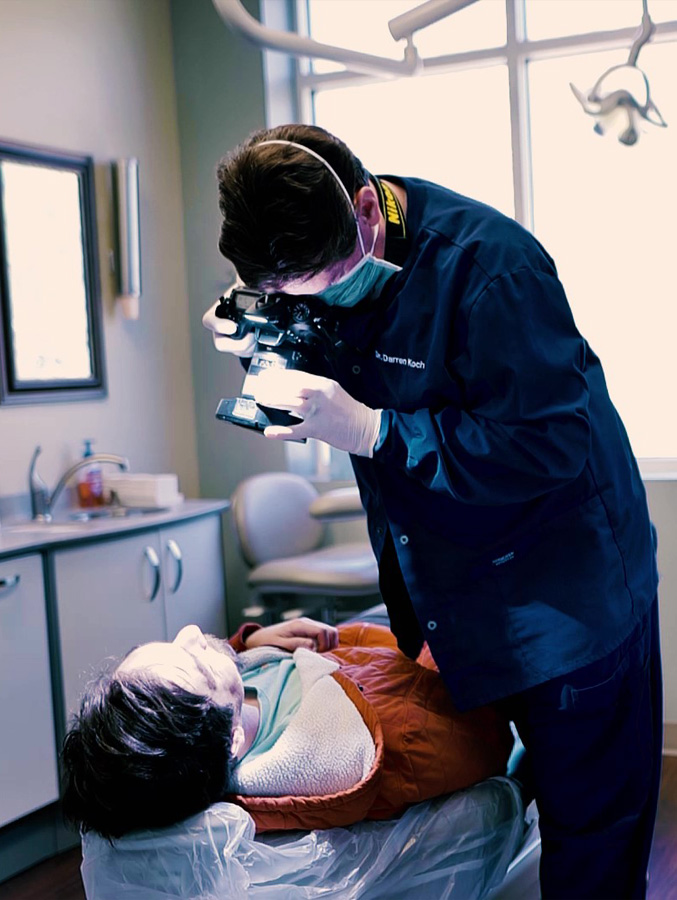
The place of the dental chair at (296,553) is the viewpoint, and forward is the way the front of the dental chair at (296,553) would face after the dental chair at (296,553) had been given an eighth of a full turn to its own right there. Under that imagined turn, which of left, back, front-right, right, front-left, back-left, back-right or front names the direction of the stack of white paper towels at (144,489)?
right

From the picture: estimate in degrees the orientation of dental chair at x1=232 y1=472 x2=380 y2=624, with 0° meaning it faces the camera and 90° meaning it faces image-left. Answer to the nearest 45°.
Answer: approximately 315°

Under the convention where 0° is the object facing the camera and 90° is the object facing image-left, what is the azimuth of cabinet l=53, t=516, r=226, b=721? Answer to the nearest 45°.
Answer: approximately 315°

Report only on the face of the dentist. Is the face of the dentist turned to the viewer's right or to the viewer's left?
to the viewer's left

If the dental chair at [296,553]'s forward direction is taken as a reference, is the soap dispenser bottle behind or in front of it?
behind
